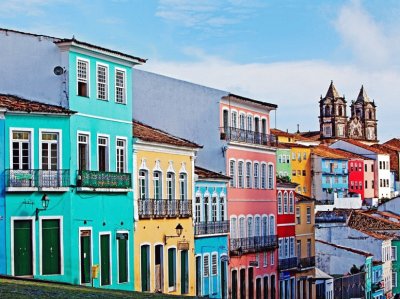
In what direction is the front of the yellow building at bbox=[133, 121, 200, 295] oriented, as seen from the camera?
facing the viewer and to the right of the viewer

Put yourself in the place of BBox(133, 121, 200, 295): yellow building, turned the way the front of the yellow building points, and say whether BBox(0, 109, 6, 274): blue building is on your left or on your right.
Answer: on your right
